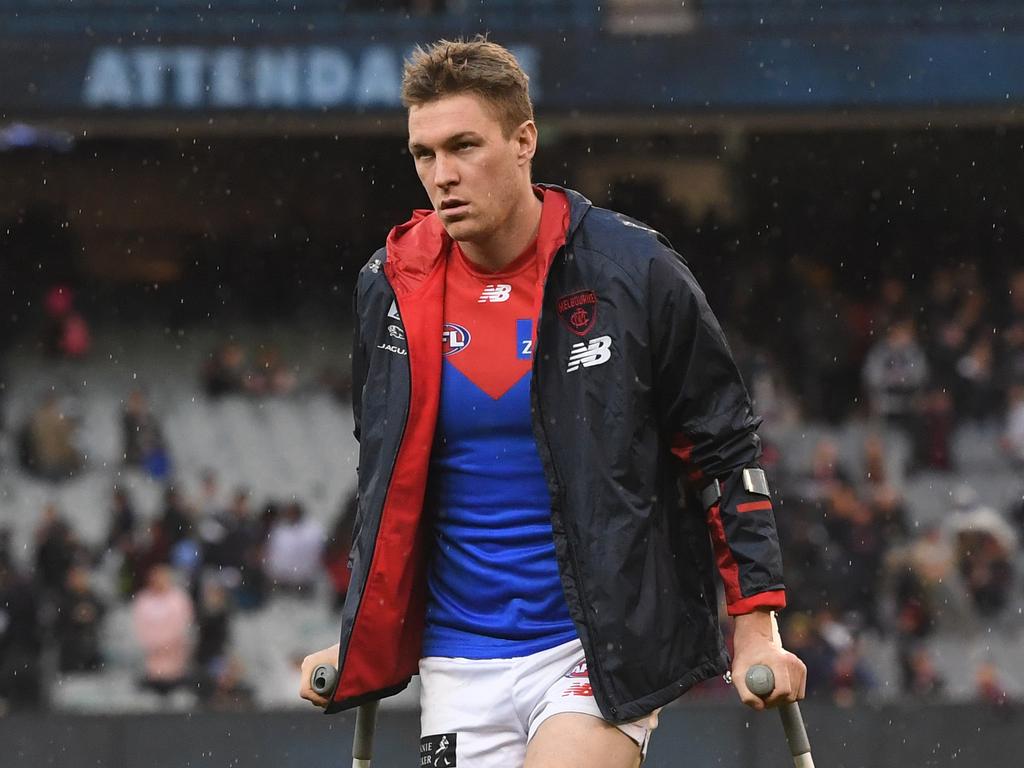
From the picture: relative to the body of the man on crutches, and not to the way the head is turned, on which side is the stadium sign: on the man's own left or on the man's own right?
on the man's own right

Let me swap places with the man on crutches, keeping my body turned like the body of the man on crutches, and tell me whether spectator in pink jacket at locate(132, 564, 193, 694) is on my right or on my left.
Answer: on my right

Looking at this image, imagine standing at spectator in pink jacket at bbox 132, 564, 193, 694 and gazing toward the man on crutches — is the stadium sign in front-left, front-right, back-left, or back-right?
back-left

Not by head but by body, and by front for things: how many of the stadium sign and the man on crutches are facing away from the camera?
0

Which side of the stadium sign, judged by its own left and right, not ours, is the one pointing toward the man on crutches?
front

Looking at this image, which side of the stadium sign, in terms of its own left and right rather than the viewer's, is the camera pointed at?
front

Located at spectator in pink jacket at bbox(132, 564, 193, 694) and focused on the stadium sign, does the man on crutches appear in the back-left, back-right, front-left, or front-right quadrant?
back-right

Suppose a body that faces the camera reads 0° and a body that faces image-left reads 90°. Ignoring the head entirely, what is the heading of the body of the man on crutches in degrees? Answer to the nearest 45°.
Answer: approximately 45°

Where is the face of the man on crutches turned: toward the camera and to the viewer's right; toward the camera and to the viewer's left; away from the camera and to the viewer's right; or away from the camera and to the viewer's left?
toward the camera and to the viewer's left
